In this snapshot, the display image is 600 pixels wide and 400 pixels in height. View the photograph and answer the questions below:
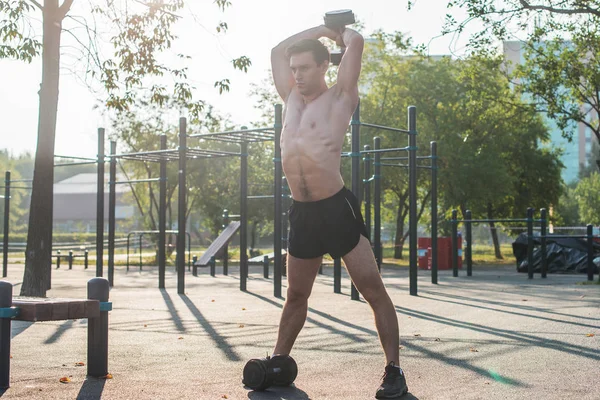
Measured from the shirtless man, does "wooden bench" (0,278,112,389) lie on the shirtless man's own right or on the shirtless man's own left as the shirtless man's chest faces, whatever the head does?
on the shirtless man's own right

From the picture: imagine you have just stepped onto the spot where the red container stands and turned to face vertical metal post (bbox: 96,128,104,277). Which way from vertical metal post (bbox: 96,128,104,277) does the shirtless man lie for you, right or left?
left

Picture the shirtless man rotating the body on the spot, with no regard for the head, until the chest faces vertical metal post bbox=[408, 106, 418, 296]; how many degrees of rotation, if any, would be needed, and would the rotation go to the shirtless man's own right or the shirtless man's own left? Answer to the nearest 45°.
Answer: approximately 135° to the shirtless man's own right

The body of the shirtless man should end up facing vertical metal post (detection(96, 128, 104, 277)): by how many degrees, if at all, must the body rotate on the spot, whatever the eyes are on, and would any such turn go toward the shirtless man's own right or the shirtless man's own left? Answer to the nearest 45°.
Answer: approximately 90° to the shirtless man's own right

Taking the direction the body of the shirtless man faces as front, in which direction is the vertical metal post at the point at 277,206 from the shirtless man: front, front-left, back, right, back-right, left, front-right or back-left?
back-right

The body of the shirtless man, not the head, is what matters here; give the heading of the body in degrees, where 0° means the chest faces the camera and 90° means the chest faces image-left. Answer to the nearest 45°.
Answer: approximately 45°

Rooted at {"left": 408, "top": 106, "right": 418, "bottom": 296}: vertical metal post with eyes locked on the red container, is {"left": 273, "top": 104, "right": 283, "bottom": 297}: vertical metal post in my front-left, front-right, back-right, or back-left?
back-left

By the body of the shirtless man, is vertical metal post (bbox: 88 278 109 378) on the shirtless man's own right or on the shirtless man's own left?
on the shirtless man's own right

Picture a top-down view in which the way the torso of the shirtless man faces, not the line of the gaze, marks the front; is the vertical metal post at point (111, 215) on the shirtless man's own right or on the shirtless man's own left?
on the shirtless man's own right

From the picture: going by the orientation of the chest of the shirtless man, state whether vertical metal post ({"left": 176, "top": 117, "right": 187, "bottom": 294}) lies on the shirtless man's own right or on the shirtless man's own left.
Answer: on the shirtless man's own right

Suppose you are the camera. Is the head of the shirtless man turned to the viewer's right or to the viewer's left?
to the viewer's left

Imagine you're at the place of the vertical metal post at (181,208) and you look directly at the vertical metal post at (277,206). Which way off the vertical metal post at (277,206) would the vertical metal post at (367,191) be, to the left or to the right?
left

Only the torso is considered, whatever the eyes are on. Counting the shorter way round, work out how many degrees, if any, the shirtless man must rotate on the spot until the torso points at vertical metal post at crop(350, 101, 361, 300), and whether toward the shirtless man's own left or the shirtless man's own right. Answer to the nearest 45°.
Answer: approximately 135° to the shirtless man's own right
